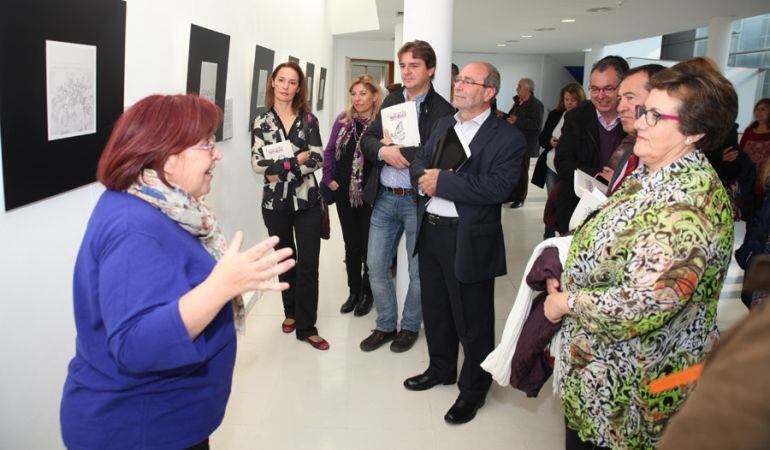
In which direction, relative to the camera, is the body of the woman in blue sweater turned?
to the viewer's right

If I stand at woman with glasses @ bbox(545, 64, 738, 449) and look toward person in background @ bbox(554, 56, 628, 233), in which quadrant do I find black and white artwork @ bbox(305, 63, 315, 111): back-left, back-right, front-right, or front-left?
front-left

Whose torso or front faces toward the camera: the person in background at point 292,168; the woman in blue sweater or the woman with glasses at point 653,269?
the person in background

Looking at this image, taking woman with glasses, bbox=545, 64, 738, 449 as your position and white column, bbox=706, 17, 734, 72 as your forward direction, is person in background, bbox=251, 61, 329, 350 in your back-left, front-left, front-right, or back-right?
front-left

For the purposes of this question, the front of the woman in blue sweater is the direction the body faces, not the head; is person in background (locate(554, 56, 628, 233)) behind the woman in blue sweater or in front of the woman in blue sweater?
in front

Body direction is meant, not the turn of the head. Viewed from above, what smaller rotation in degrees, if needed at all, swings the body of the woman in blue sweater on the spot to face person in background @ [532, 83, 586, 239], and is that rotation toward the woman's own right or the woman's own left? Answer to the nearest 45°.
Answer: approximately 45° to the woman's own left

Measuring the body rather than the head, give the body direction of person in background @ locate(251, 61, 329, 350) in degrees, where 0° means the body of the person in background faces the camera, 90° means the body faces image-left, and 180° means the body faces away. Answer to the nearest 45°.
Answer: approximately 0°

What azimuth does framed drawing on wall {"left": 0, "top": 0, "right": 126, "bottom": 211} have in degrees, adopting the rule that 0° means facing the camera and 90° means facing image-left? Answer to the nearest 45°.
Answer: approximately 315°

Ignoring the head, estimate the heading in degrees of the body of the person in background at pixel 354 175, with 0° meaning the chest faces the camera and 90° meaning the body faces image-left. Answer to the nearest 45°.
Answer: approximately 0°

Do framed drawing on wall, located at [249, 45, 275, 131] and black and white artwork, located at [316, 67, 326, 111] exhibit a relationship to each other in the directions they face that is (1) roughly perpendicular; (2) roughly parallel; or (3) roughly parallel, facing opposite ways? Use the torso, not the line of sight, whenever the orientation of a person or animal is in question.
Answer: roughly parallel

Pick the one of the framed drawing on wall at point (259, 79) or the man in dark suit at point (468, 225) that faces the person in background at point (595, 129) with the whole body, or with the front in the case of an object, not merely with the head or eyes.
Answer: the framed drawing on wall

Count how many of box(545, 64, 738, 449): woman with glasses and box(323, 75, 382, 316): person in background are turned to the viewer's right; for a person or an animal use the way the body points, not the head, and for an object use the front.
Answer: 0

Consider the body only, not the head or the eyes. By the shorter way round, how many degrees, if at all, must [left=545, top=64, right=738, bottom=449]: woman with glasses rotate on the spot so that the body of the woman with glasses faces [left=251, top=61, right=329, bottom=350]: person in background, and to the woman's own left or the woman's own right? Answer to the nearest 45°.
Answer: approximately 45° to the woman's own right

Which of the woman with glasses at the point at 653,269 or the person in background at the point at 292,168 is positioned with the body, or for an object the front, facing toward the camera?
the person in background

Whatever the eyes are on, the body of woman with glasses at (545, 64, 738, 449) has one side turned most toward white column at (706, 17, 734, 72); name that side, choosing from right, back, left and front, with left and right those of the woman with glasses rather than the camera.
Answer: right
